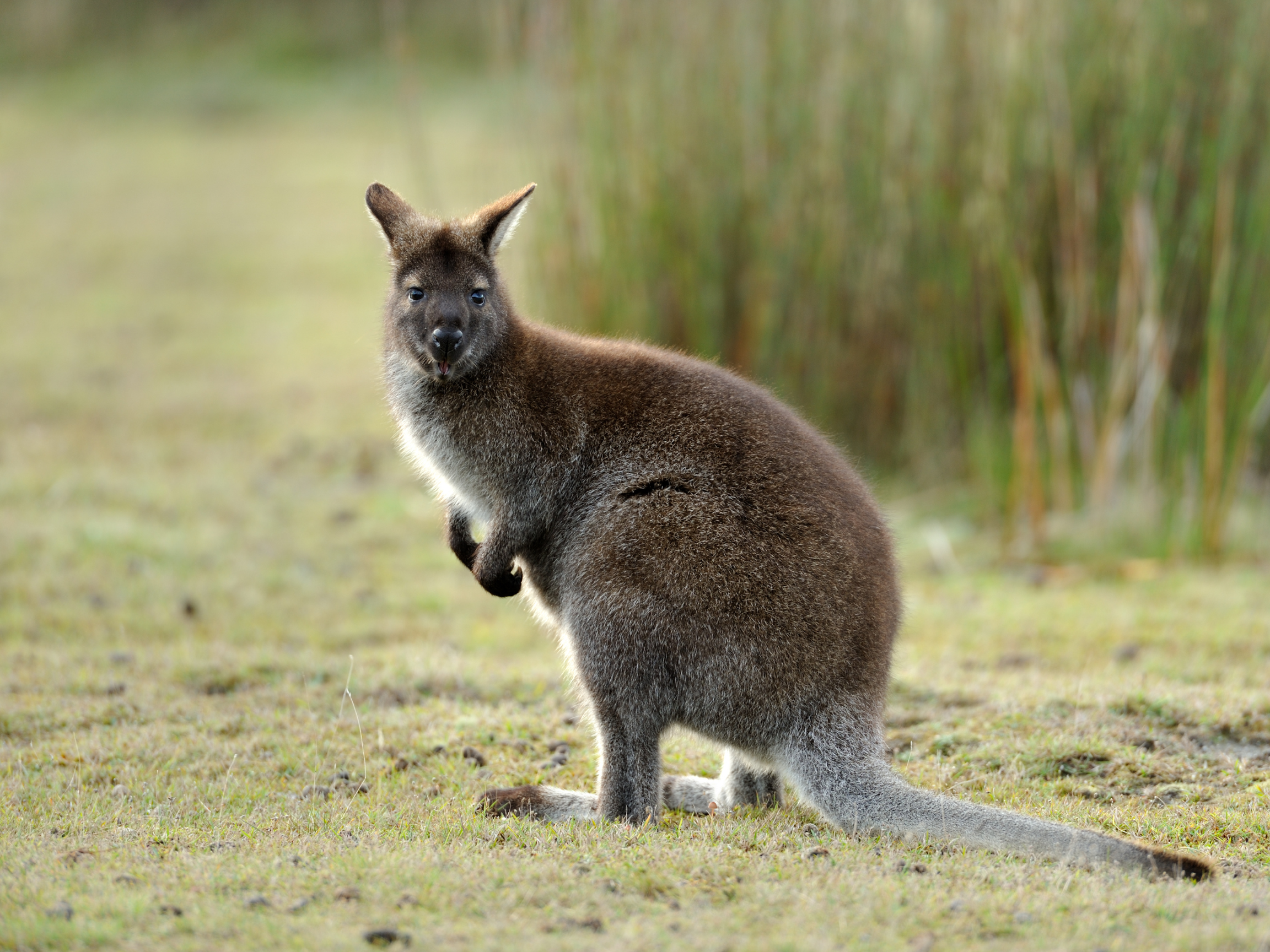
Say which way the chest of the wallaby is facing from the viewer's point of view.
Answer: to the viewer's left
